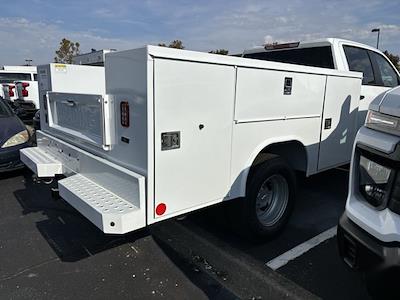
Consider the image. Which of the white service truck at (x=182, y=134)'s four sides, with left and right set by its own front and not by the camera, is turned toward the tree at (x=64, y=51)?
left

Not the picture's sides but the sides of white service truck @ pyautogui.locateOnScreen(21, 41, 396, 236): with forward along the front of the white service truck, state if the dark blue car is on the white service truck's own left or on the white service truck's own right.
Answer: on the white service truck's own left

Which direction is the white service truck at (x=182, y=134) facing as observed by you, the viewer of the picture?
facing away from the viewer and to the right of the viewer
